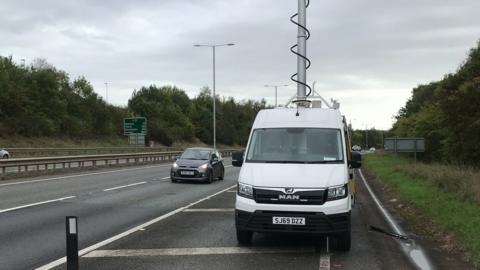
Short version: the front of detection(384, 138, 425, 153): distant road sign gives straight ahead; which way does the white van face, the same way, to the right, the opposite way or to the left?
the opposite way

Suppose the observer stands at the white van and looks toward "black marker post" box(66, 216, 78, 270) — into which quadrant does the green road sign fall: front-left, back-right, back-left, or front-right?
back-right

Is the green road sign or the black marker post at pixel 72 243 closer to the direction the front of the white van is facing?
the black marker post

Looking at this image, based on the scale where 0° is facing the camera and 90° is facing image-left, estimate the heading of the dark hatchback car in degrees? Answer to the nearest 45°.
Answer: approximately 45°

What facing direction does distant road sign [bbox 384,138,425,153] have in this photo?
away from the camera

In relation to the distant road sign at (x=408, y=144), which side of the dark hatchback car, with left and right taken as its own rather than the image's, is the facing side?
back

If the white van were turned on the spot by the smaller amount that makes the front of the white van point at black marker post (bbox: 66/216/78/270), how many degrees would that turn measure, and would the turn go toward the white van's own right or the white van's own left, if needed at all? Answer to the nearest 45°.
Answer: approximately 45° to the white van's own right

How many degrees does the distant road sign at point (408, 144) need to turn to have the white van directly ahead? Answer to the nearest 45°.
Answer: approximately 180°

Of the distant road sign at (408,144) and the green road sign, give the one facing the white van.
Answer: the green road sign

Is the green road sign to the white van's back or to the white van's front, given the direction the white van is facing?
to the back

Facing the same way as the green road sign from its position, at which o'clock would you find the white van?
The white van is roughly at 12 o'clock from the green road sign.

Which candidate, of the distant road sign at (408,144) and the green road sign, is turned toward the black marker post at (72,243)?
the green road sign

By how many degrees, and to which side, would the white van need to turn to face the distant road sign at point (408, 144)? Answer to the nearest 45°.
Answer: approximately 180°

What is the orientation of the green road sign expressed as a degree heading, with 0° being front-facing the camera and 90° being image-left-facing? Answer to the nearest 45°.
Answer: approximately 0°
